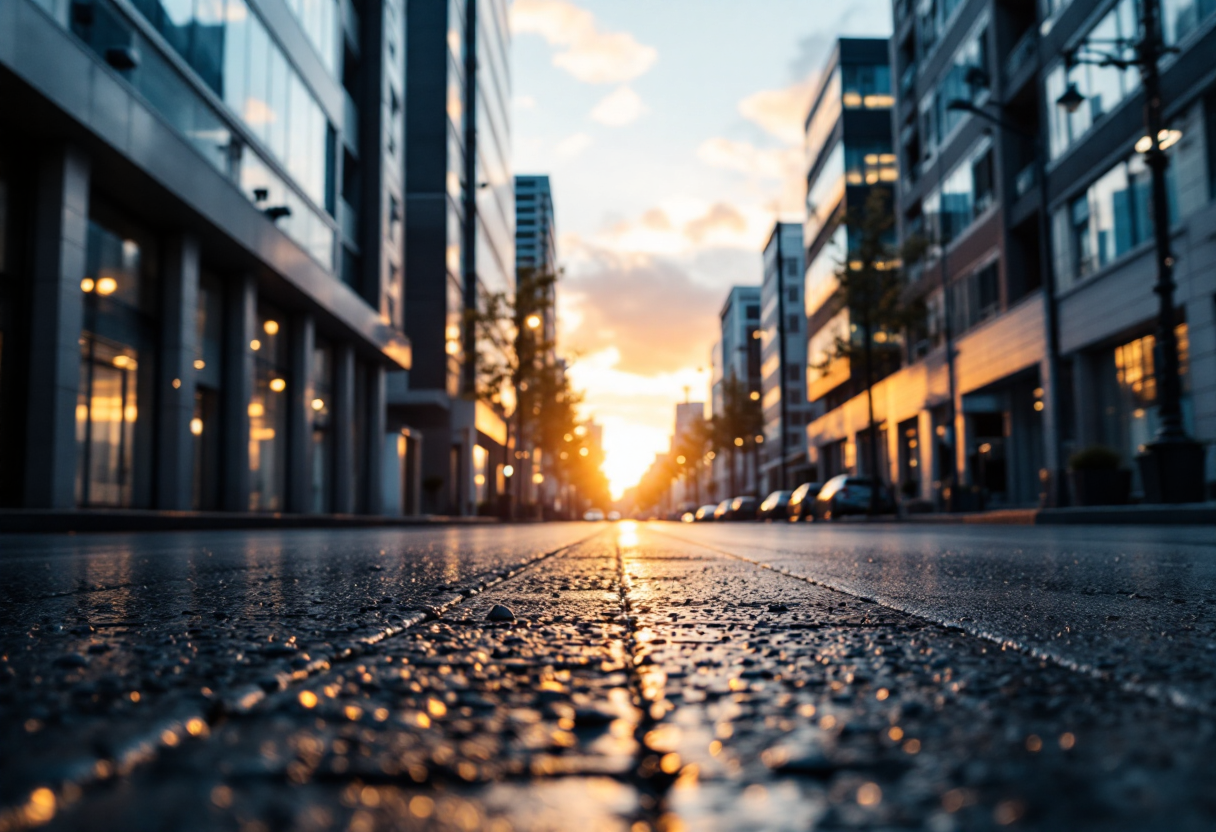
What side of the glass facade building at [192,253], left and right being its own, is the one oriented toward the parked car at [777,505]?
left

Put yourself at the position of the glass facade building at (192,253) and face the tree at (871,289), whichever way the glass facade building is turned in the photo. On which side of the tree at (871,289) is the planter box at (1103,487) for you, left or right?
right

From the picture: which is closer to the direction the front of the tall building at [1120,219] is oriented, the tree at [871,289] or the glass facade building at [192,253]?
the glass facade building

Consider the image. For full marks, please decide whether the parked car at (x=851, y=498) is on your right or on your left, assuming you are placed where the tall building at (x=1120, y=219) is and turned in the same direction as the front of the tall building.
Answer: on your right

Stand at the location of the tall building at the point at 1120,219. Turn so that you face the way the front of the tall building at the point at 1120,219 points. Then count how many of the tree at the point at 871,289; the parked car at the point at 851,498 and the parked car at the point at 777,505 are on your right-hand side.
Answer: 3

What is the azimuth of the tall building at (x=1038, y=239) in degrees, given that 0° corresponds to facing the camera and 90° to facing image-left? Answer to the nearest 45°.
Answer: approximately 45°

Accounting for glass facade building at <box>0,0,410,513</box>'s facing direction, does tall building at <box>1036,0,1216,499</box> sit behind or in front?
in front

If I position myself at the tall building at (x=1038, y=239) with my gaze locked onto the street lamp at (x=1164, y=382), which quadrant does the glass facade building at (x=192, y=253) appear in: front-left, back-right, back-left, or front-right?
front-right

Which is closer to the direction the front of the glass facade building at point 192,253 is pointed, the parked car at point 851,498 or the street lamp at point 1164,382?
the street lamp

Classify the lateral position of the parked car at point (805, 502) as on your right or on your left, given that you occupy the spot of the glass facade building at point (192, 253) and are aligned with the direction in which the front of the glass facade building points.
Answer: on your left

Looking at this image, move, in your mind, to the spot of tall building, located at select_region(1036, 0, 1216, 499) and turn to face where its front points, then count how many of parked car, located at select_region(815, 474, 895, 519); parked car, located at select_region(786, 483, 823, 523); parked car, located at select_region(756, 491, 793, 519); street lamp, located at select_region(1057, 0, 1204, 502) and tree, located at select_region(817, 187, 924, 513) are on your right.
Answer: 4

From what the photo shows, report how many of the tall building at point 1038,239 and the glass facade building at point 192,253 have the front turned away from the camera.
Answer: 0

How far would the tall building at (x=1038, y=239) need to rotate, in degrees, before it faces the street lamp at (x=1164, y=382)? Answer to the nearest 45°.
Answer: approximately 45° to its left

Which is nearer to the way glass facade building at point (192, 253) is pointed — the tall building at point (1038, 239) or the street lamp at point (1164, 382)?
the street lamp

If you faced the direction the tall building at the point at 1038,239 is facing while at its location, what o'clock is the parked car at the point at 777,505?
The parked car is roughly at 3 o'clock from the tall building.

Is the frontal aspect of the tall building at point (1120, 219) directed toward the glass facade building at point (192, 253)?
yes

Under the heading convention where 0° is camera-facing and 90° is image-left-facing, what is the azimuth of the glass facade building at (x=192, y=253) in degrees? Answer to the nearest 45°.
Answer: approximately 315°

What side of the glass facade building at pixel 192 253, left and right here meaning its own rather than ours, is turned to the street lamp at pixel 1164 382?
front

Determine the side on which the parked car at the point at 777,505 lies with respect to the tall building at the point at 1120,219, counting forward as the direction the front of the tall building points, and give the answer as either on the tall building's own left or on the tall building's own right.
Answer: on the tall building's own right
